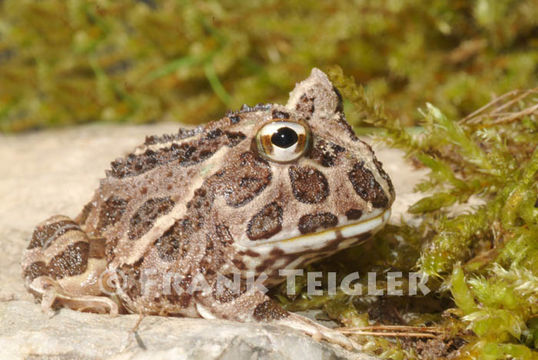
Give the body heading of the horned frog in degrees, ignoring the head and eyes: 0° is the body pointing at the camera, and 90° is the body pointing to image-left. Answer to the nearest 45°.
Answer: approximately 270°
